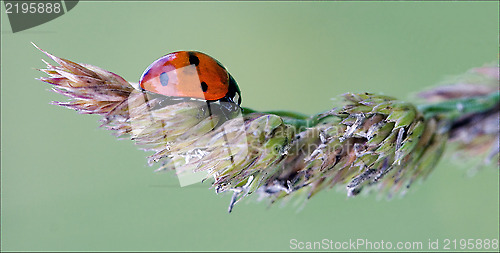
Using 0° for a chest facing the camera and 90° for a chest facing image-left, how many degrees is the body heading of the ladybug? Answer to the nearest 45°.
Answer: approximately 270°
